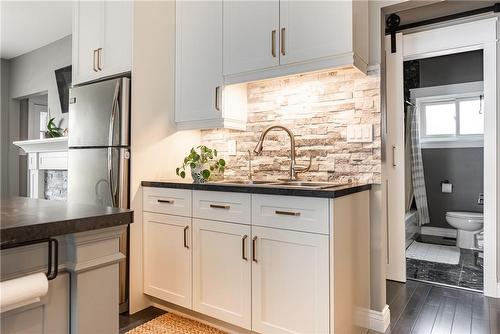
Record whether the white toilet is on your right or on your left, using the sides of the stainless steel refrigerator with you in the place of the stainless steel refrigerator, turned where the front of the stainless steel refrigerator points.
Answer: on your left

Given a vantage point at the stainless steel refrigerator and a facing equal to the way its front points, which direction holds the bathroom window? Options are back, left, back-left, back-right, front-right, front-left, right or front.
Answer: back-left

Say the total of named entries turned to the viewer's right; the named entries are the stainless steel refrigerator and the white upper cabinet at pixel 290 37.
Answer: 0

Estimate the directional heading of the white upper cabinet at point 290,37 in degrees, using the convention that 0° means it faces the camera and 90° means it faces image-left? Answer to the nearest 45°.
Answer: approximately 45°

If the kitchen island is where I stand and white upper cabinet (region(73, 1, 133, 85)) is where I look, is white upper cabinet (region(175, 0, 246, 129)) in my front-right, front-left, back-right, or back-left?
front-right

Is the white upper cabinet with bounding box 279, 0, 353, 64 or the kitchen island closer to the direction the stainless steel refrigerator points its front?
the kitchen island

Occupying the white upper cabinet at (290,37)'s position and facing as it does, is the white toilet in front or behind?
behind

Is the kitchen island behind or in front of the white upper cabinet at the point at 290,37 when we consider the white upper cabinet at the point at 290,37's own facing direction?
in front

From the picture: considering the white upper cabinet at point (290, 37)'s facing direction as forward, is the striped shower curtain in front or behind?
behind

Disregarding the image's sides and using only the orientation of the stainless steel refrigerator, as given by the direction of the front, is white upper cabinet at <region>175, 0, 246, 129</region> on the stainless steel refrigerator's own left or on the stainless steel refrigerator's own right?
on the stainless steel refrigerator's own left

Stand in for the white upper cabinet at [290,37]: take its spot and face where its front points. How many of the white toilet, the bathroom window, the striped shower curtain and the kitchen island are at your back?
3

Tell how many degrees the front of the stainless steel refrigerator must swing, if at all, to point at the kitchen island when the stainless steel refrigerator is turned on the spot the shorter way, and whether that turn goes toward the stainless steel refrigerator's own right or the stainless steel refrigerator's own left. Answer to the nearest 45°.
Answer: approximately 45° to the stainless steel refrigerator's own left

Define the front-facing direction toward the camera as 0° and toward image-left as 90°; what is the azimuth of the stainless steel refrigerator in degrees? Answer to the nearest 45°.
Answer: approximately 45°

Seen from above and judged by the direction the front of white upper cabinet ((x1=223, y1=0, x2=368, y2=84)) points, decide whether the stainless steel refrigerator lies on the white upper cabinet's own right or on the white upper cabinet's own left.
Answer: on the white upper cabinet's own right
